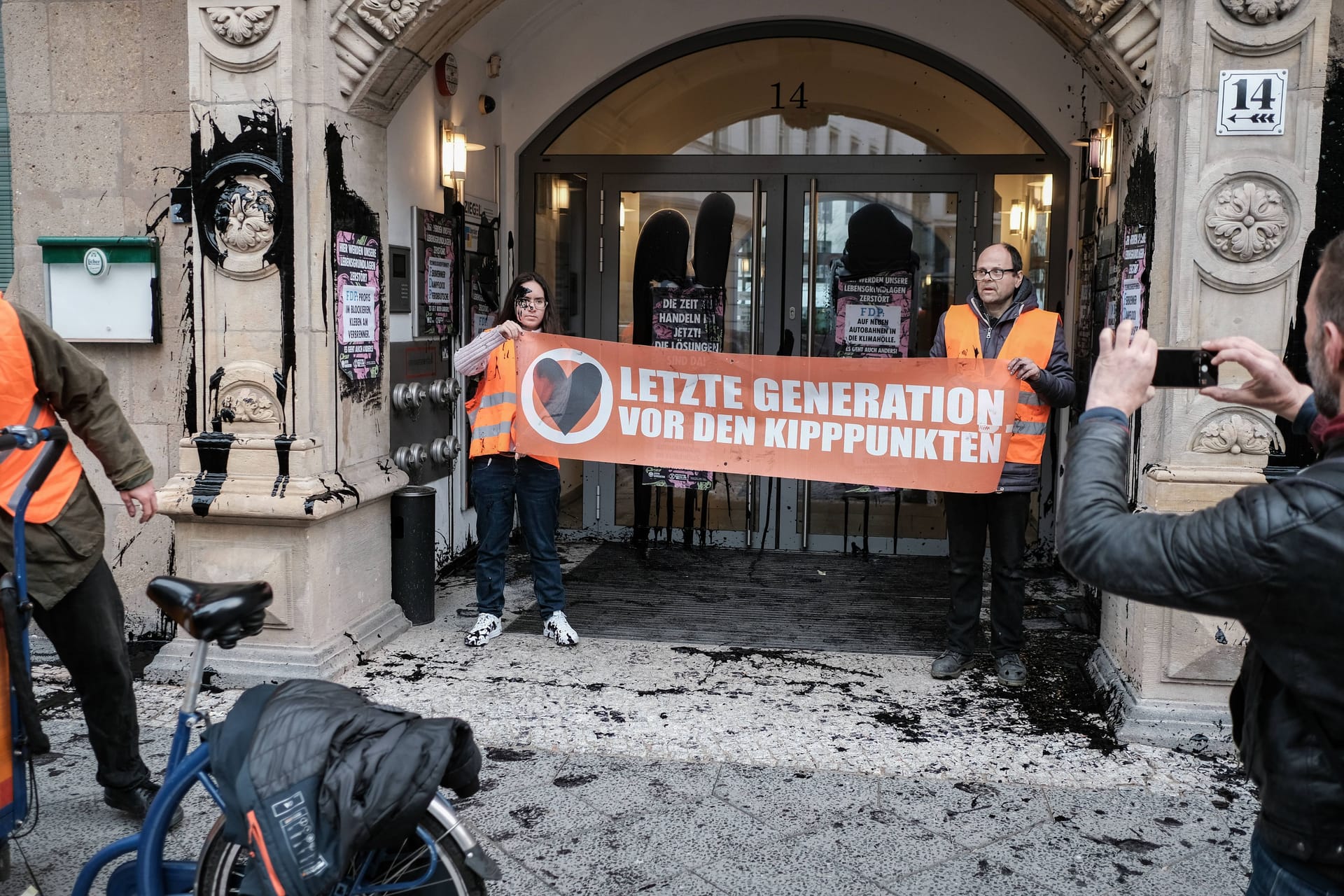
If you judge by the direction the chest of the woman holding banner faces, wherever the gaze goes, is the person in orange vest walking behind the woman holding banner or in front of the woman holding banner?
in front

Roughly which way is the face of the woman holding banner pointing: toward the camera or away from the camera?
toward the camera

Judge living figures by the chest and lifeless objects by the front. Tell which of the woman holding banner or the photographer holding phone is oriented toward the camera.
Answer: the woman holding banner

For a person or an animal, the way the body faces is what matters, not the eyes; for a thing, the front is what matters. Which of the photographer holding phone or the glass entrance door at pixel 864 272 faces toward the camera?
the glass entrance door

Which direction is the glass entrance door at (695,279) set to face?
toward the camera

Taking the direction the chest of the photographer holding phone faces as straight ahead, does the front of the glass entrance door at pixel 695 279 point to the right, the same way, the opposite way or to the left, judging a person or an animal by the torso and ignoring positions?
the opposite way

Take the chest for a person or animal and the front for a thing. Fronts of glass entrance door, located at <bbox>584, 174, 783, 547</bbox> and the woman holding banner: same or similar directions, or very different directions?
same or similar directions

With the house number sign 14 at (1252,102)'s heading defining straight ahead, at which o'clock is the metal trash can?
The metal trash can is roughly at 3 o'clock from the house number sign 14.

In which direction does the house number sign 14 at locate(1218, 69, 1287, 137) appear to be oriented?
toward the camera

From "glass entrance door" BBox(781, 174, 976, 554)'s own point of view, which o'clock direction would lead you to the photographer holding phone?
The photographer holding phone is roughly at 12 o'clock from the glass entrance door.

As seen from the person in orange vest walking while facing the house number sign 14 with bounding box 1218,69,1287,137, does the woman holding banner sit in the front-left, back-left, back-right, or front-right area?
front-left

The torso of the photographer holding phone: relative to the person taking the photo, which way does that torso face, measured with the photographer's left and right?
facing away from the viewer and to the left of the viewer

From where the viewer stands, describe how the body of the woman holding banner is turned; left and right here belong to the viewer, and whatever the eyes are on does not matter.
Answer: facing the viewer

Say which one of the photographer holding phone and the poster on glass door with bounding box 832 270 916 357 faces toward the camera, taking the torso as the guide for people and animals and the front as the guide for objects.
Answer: the poster on glass door

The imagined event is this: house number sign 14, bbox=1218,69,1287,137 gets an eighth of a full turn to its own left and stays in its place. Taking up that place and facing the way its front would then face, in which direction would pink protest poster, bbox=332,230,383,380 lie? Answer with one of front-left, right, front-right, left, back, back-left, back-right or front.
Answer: back-right

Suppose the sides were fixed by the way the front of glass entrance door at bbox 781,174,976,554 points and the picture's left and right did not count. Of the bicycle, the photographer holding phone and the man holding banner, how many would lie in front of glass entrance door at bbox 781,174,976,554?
3

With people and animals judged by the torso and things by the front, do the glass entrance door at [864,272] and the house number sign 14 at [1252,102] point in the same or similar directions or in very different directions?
same or similar directions
